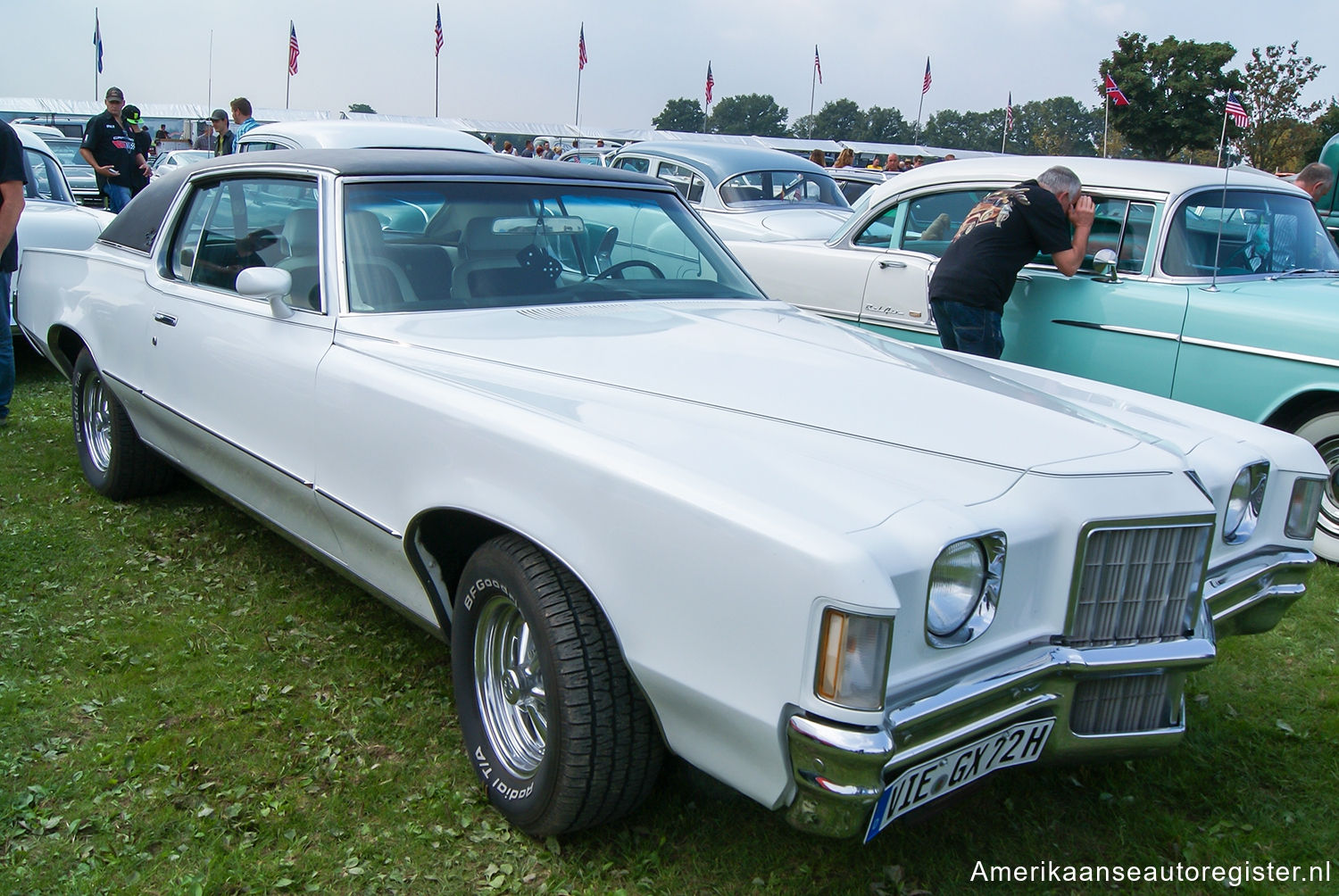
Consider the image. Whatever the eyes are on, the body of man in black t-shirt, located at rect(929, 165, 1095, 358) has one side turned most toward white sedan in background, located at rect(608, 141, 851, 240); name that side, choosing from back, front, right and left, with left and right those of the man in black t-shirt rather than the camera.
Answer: left

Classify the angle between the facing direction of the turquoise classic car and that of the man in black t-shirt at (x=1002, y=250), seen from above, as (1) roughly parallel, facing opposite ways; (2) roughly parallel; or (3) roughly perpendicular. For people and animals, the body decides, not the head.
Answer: roughly perpendicular

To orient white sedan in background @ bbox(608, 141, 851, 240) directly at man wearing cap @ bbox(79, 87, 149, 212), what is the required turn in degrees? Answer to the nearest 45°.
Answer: approximately 45° to its left

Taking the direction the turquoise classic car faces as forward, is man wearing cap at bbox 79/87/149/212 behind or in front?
behind

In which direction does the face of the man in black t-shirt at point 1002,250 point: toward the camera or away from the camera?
away from the camera

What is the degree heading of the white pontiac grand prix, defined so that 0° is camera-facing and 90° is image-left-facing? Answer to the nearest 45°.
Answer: approximately 315°
